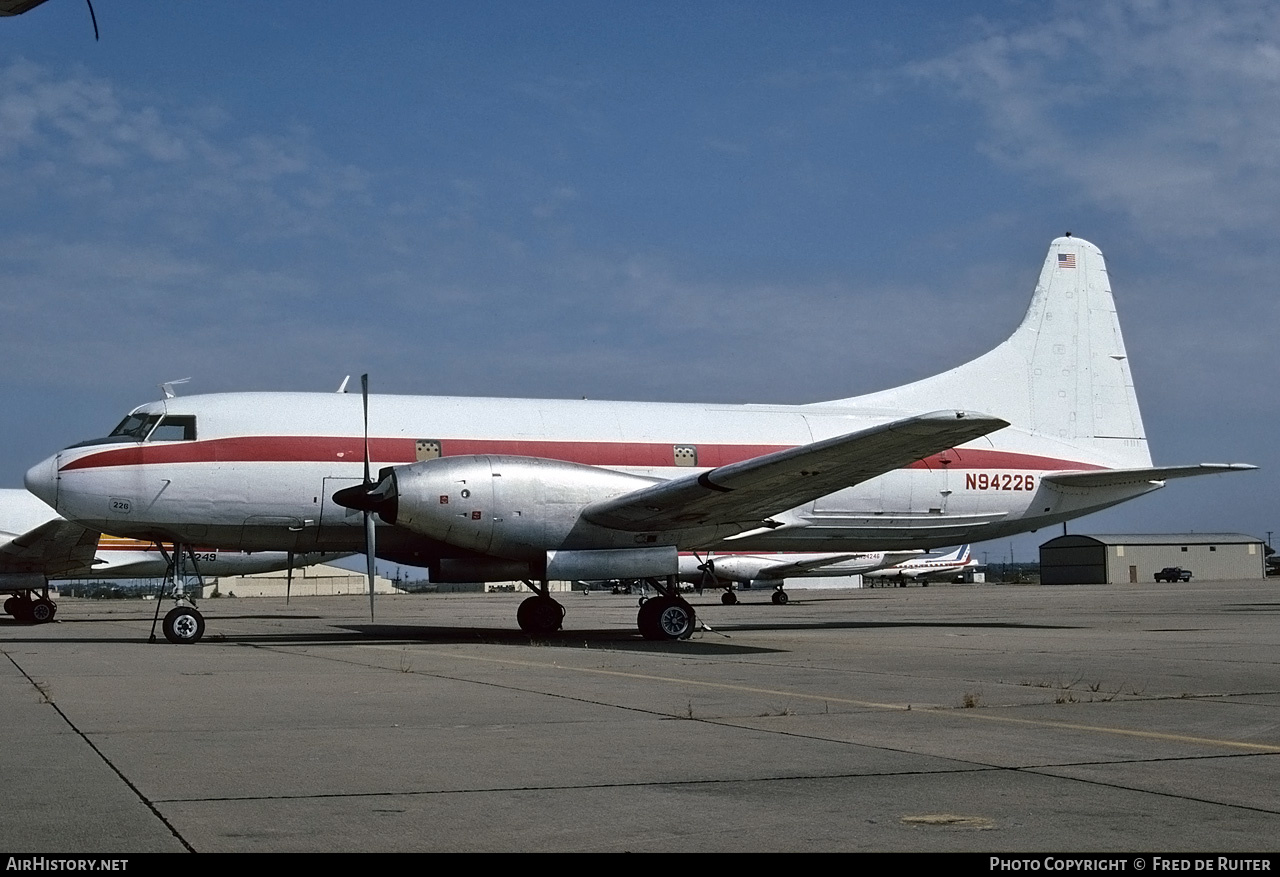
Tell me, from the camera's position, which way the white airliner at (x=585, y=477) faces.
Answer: facing to the left of the viewer

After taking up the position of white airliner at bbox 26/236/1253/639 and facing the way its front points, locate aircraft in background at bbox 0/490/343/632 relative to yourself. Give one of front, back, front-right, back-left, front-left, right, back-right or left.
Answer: front-right
